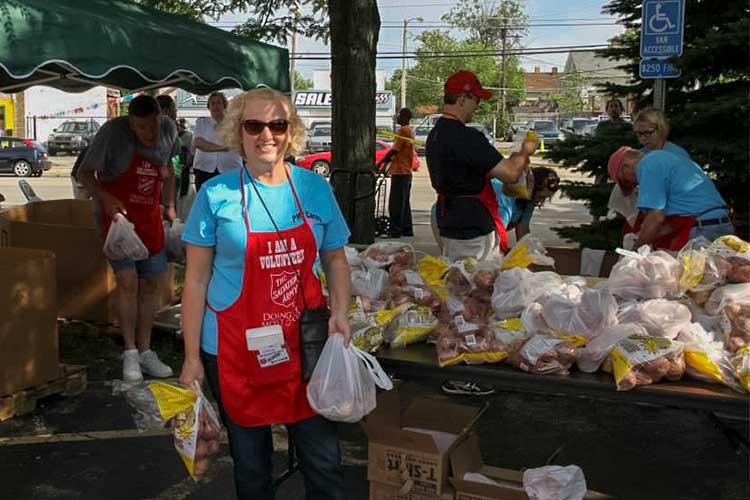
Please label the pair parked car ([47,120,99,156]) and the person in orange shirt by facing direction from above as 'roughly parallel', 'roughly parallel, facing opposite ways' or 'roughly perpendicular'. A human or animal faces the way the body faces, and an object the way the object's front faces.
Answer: roughly perpendicular

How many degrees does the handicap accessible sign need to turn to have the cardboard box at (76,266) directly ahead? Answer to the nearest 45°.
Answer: approximately 45° to its right

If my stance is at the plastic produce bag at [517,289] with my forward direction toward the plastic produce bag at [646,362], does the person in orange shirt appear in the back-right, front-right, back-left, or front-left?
back-left

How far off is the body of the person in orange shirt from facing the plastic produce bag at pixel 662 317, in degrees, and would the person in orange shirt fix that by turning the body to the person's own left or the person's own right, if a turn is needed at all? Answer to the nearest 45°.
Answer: approximately 90° to the person's own left

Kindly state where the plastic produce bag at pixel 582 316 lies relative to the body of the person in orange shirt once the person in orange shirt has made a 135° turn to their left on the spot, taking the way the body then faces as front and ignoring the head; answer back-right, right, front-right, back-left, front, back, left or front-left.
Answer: front-right

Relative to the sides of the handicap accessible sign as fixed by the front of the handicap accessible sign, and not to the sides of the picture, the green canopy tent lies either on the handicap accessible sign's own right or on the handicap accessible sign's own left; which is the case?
on the handicap accessible sign's own right

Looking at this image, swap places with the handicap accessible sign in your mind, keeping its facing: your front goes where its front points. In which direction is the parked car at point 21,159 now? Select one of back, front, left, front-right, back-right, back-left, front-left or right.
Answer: back-right

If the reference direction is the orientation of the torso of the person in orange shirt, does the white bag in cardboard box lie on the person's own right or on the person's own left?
on the person's own left

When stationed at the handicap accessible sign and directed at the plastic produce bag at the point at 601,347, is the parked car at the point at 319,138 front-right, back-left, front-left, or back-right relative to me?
back-right

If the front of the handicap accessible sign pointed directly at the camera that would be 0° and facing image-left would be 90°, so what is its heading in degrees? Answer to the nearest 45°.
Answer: approximately 0°
